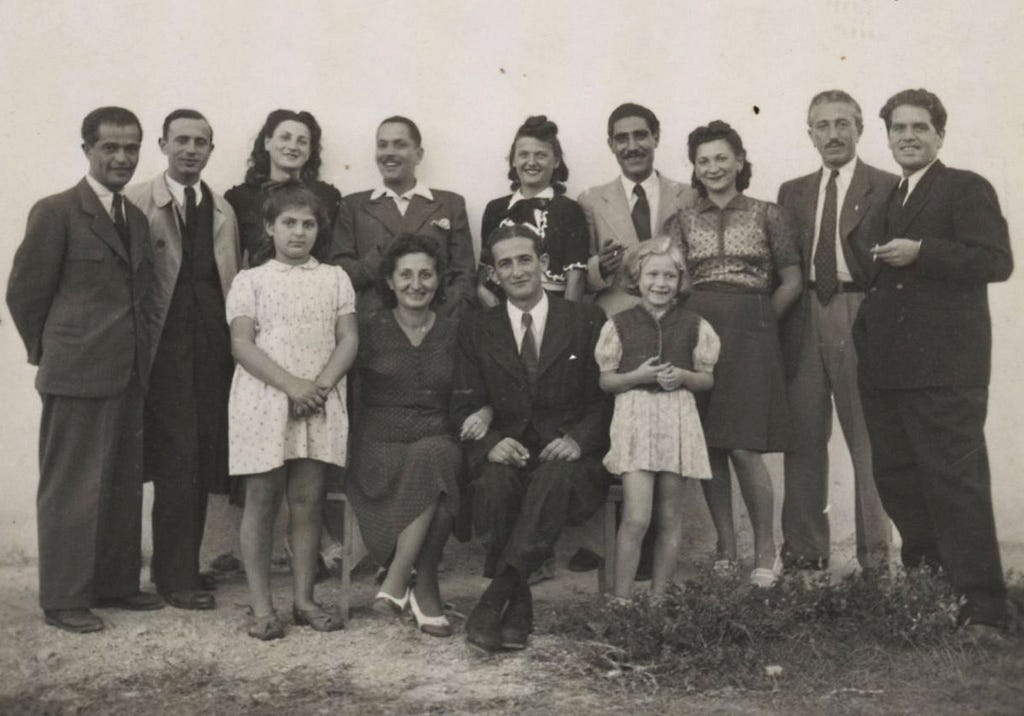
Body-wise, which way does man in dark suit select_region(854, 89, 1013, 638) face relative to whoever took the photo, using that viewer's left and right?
facing the viewer and to the left of the viewer

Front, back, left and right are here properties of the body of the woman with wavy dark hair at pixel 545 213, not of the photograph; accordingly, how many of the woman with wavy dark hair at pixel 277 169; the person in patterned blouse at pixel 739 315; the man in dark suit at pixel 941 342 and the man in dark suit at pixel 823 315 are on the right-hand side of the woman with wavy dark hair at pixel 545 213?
1

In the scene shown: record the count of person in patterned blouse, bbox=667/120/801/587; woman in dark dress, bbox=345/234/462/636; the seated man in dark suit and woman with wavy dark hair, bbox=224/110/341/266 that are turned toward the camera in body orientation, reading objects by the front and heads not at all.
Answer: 4

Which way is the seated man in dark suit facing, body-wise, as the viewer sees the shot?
toward the camera

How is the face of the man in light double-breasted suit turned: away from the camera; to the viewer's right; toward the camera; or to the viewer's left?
toward the camera

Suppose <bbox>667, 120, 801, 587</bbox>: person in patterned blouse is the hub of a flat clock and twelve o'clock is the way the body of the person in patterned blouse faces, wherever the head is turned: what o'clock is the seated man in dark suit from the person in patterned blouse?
The seated man in dark suit is roughly at 2 o'clock from the person in patterned blouse.

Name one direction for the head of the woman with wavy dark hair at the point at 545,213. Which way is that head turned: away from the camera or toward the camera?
toward the camera

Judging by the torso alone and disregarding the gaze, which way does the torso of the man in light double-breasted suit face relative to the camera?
toward the camera

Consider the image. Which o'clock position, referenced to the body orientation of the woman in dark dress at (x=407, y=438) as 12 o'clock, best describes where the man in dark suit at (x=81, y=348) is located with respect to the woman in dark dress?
The man in dark suit is roughly at 3 o'clock from the woman in dark dress.

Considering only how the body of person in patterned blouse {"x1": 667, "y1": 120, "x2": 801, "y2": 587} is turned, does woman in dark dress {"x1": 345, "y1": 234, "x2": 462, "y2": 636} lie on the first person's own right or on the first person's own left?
on the first person's own right

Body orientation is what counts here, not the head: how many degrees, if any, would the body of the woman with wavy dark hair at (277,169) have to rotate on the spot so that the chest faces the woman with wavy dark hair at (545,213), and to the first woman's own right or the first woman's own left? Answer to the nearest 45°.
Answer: approximately 90° to the first woman's own left

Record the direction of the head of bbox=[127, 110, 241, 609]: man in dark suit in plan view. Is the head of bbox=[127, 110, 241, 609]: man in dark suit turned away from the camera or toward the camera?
toward the camera

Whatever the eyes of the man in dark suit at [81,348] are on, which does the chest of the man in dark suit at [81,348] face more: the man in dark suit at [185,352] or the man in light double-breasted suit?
the man in light double-breasted suit

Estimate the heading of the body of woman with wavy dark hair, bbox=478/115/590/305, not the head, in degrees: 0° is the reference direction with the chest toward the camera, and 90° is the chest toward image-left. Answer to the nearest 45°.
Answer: approximately 0°

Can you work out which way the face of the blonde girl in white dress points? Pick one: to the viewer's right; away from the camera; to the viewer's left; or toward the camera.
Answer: toward the camera

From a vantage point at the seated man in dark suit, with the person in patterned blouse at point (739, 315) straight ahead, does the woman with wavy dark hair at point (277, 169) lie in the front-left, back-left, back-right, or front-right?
back-left
